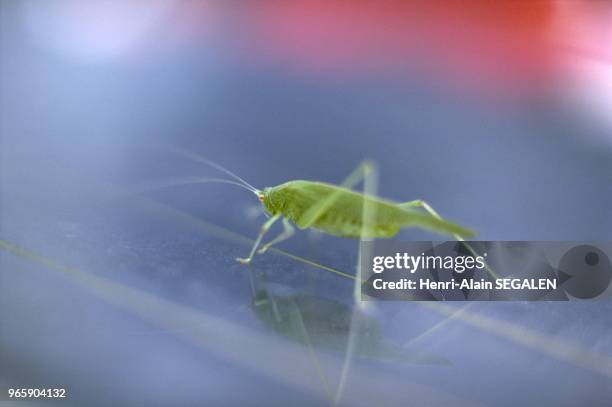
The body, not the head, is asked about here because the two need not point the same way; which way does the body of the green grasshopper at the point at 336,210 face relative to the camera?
to the viewer's left
